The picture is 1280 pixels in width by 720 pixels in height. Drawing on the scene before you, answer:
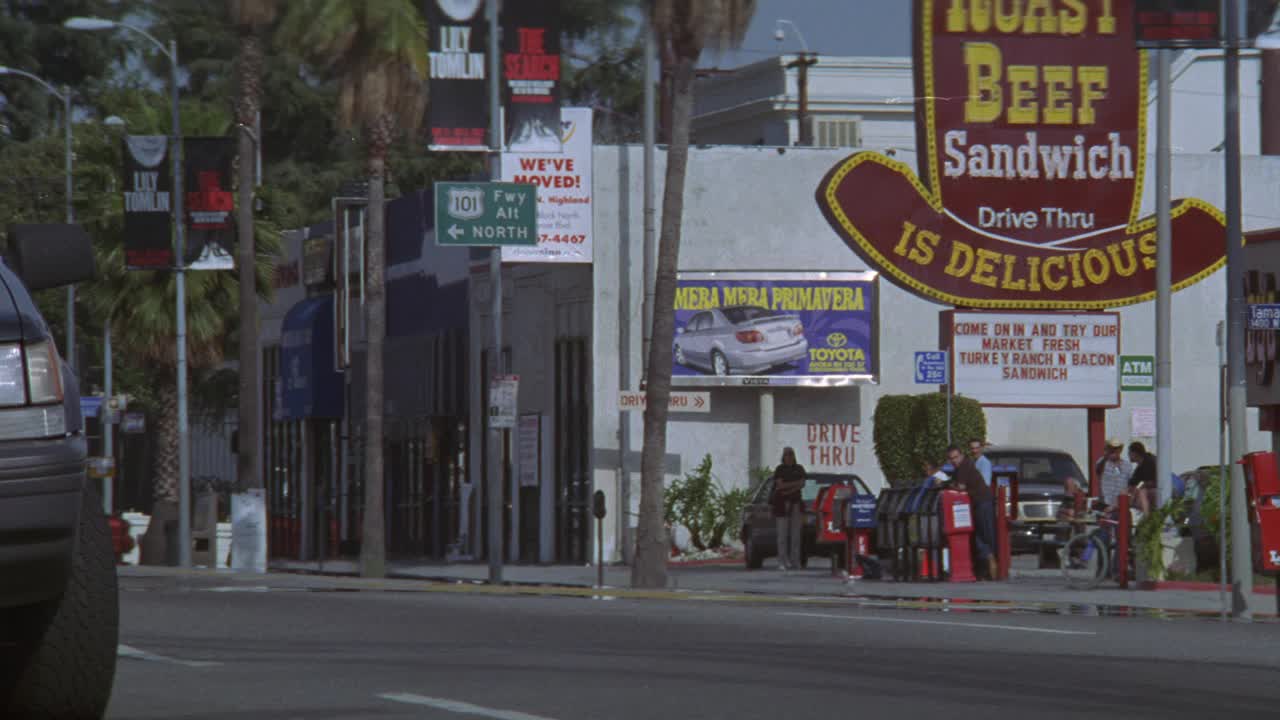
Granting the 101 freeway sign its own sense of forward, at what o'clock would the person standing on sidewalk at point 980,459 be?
The person standing on sidewalk is roughly at 9 o'clock from the 101 freeway sign.

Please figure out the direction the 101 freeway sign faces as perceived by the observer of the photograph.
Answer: facing the viewer

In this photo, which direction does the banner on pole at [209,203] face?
toward the camera

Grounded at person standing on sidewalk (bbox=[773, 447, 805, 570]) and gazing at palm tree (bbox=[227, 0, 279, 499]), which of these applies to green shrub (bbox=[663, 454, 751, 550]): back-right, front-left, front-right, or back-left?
front-right

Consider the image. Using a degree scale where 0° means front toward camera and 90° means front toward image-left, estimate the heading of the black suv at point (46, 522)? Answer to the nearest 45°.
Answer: approximately 0°

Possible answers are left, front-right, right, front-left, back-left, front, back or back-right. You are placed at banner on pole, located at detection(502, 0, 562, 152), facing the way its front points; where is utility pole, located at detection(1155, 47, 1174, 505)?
front-left

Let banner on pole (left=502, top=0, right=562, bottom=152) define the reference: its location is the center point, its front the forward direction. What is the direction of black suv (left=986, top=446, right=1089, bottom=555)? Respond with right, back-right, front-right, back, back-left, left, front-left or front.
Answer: left

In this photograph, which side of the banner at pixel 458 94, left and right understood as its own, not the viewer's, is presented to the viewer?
front

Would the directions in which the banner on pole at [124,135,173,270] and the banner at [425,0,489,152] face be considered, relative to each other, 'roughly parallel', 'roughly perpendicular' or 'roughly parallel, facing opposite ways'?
roughly parallel
